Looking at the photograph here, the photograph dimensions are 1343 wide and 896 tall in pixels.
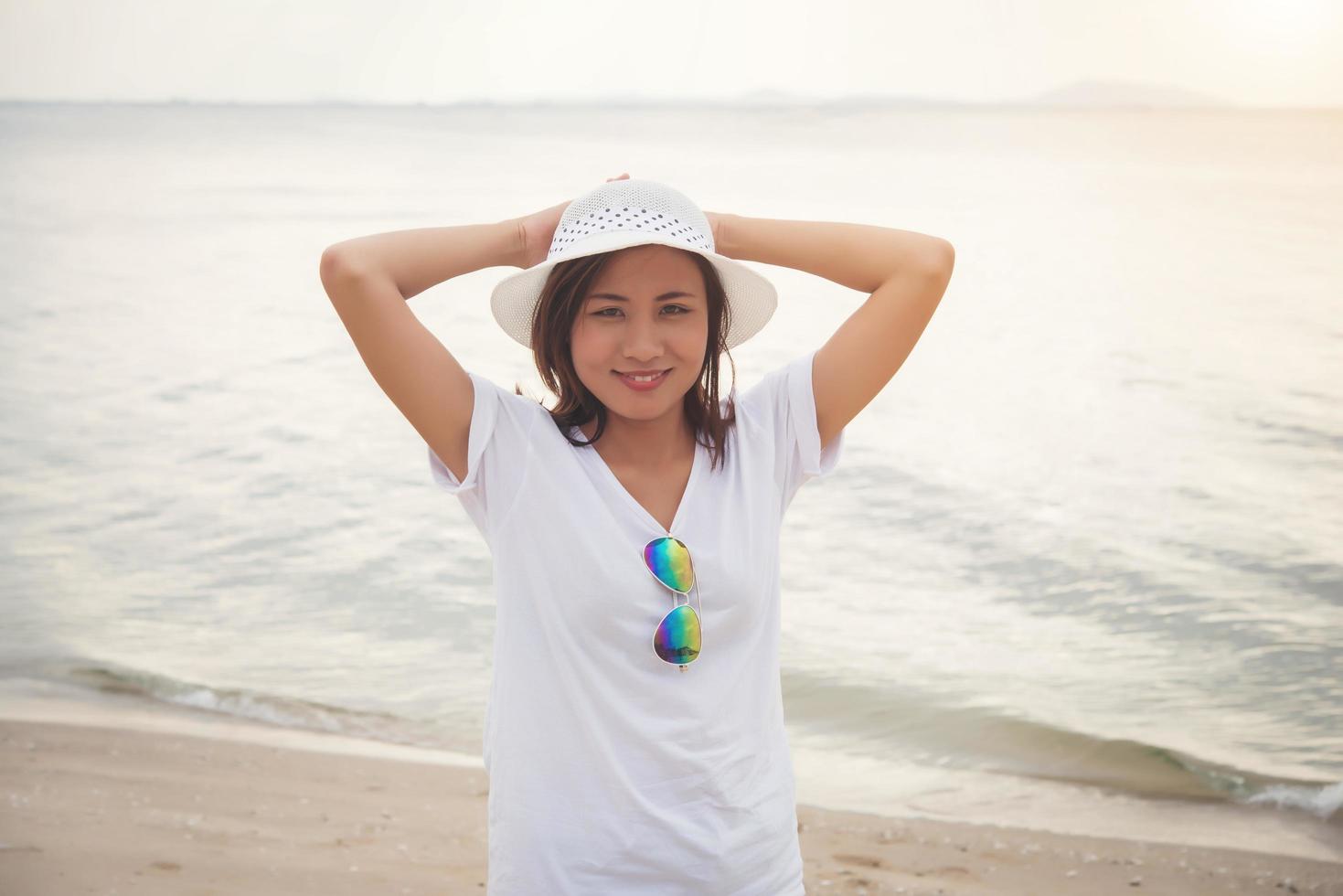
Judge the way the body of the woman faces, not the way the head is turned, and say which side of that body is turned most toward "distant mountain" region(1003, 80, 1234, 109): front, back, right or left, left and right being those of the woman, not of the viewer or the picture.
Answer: back

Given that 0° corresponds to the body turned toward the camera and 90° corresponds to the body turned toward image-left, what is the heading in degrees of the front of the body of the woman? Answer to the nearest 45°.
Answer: approximately 0°
